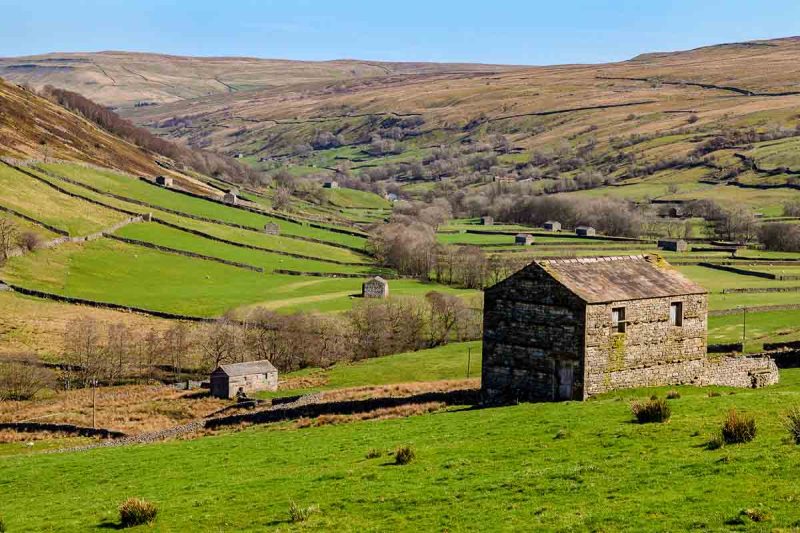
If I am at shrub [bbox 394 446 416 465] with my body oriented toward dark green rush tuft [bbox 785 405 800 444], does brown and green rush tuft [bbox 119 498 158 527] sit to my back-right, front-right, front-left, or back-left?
back-right

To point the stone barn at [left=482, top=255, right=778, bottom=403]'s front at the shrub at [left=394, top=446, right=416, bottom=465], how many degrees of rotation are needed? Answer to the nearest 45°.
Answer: approximately 45° to its left

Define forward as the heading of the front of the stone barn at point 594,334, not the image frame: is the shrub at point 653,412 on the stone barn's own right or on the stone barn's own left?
on the stone barn's own left

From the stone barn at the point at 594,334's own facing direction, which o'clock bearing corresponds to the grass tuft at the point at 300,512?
The grass tuft is roughly at 11 o'clock from the stone barn.

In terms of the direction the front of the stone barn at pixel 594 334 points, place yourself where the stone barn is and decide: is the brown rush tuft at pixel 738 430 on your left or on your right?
on your left

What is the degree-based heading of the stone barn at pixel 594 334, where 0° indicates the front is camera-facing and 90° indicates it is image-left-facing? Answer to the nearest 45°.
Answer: approximately 45°

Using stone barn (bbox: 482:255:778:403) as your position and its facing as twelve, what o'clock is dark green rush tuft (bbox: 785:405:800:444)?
The dark green rush tuft is roughly at 10 o'clock from the stone barn.
